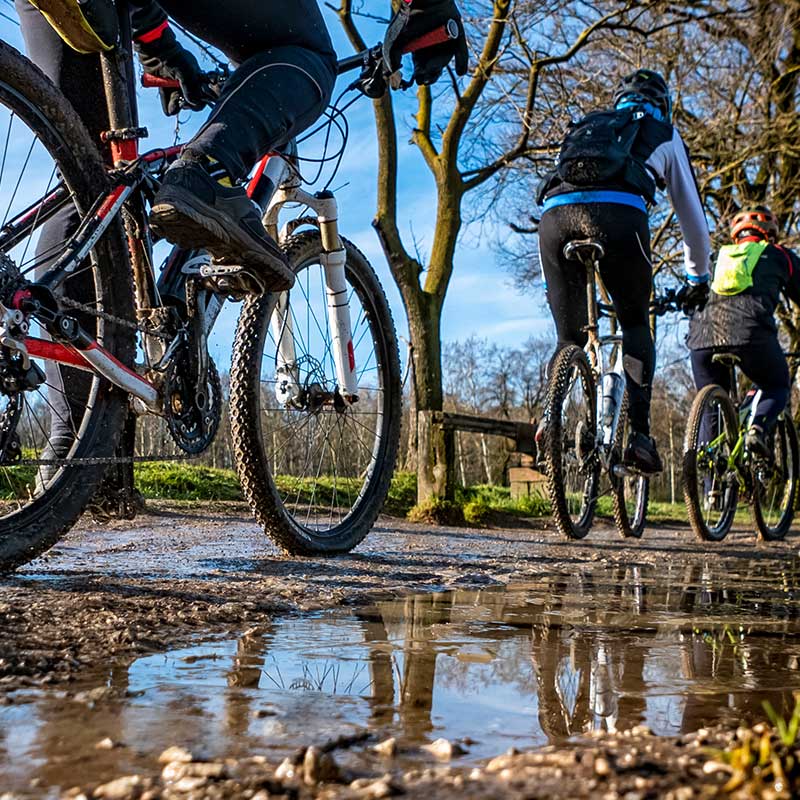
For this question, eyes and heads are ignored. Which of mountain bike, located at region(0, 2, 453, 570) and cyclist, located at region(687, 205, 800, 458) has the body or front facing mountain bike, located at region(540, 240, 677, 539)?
mountain bike, located at region(0, 2, 453, 570)

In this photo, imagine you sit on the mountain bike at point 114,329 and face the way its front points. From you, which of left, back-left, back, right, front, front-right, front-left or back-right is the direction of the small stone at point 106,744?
back-right

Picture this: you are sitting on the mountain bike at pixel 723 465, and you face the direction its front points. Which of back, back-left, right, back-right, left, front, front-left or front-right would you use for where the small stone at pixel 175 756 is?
back-right

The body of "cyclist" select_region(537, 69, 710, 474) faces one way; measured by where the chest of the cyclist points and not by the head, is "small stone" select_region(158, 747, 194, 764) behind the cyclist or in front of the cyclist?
behind

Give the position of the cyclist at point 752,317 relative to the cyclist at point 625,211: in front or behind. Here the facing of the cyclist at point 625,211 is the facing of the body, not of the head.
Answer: in front

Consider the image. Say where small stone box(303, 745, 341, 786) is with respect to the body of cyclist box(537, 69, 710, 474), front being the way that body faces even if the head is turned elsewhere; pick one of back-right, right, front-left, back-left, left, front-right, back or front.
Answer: back-right

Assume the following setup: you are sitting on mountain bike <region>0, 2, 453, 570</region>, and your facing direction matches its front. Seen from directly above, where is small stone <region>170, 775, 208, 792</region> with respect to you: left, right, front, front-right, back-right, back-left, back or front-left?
back-right

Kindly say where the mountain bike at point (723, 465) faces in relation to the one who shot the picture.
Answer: facing away from the viewer and to the right of the viewer

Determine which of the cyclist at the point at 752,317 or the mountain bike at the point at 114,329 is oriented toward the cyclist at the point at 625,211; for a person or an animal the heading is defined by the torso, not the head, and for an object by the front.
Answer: the mountain bike

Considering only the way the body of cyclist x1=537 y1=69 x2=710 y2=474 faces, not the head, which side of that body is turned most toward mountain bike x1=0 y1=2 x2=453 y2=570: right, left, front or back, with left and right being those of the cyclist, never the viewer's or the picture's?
back

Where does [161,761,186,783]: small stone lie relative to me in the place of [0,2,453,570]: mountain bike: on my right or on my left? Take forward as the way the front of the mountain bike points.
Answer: on my right

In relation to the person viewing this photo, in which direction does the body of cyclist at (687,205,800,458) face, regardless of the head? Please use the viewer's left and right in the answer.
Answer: facing away from the viewer and to the right of the viewer

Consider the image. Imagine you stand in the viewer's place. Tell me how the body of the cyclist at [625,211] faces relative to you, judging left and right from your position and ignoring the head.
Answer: facing away from the viewer and to the right of the viewer
